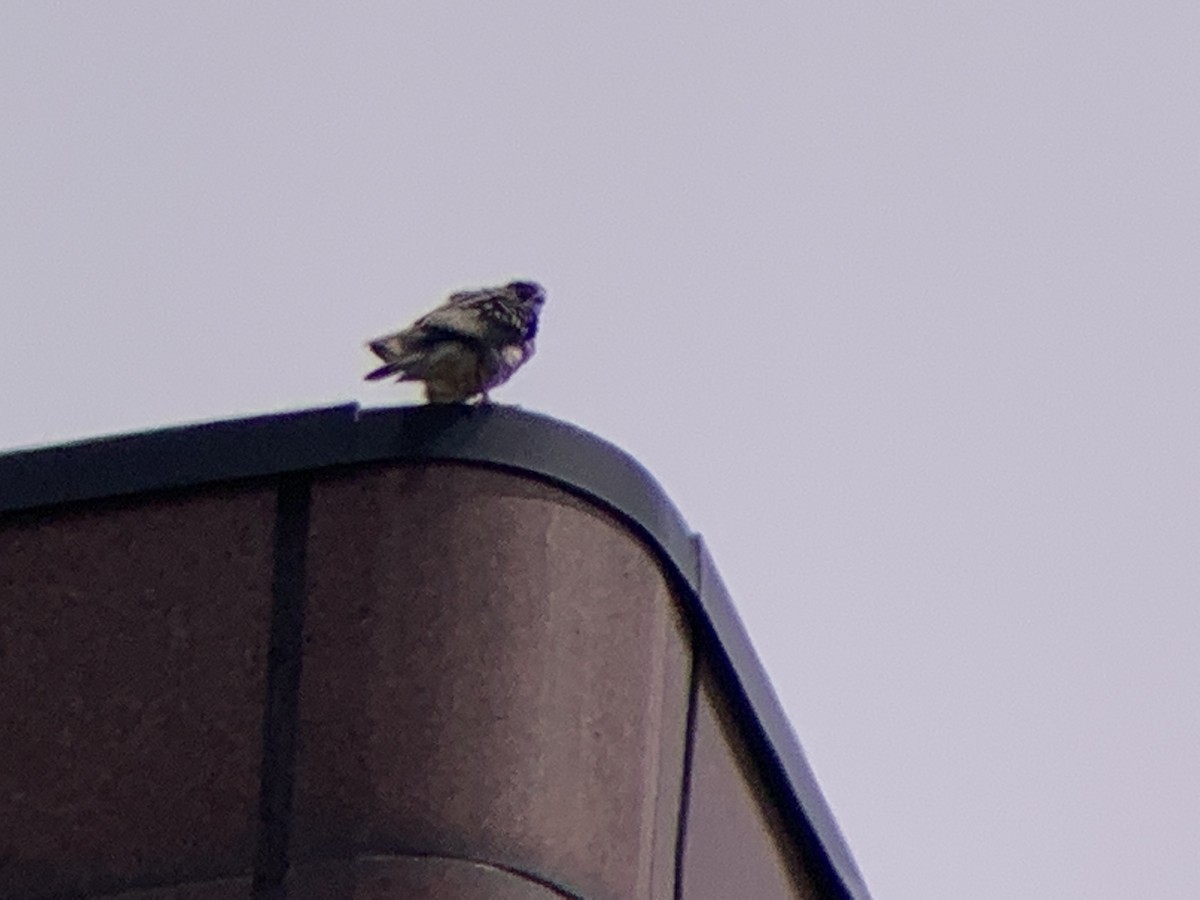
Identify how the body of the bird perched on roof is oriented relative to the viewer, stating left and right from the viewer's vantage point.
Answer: facing to the right of the viewer
